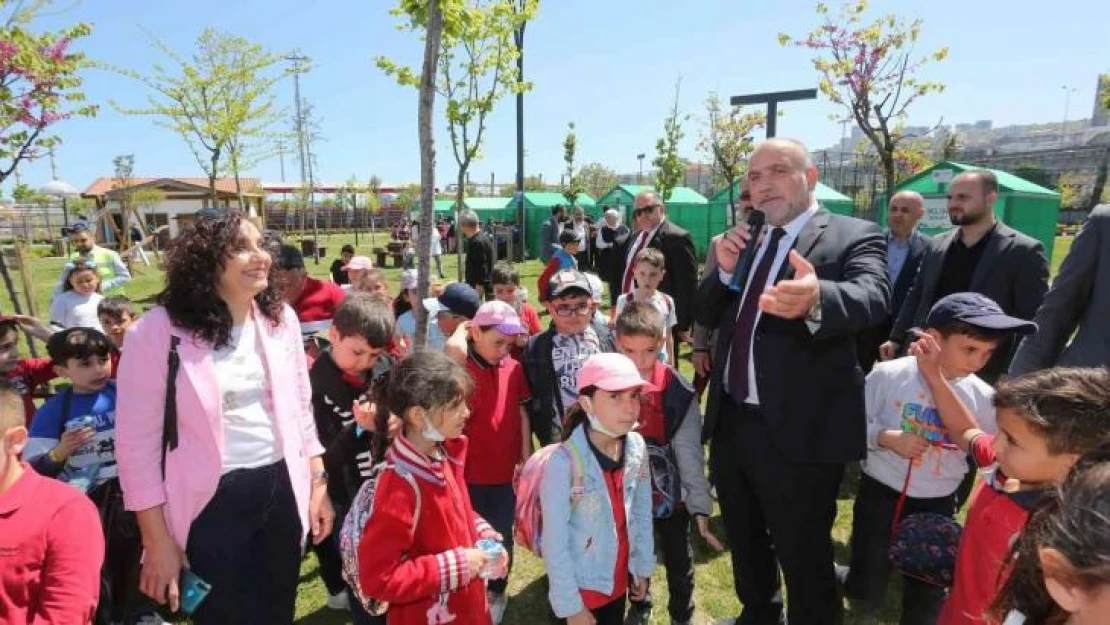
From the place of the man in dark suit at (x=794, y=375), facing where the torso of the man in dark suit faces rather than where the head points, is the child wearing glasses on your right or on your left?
on your right

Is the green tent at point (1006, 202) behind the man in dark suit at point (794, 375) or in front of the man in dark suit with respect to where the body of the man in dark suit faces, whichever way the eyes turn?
behind

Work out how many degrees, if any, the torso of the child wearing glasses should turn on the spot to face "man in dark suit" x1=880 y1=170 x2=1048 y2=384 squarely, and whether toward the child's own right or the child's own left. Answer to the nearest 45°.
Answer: approximately 90° to the child's own left

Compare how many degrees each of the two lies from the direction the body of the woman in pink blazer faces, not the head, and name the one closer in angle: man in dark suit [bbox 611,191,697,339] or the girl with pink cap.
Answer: the girl with pink cap

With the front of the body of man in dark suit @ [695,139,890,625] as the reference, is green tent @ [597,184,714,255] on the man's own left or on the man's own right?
on the man's own right
